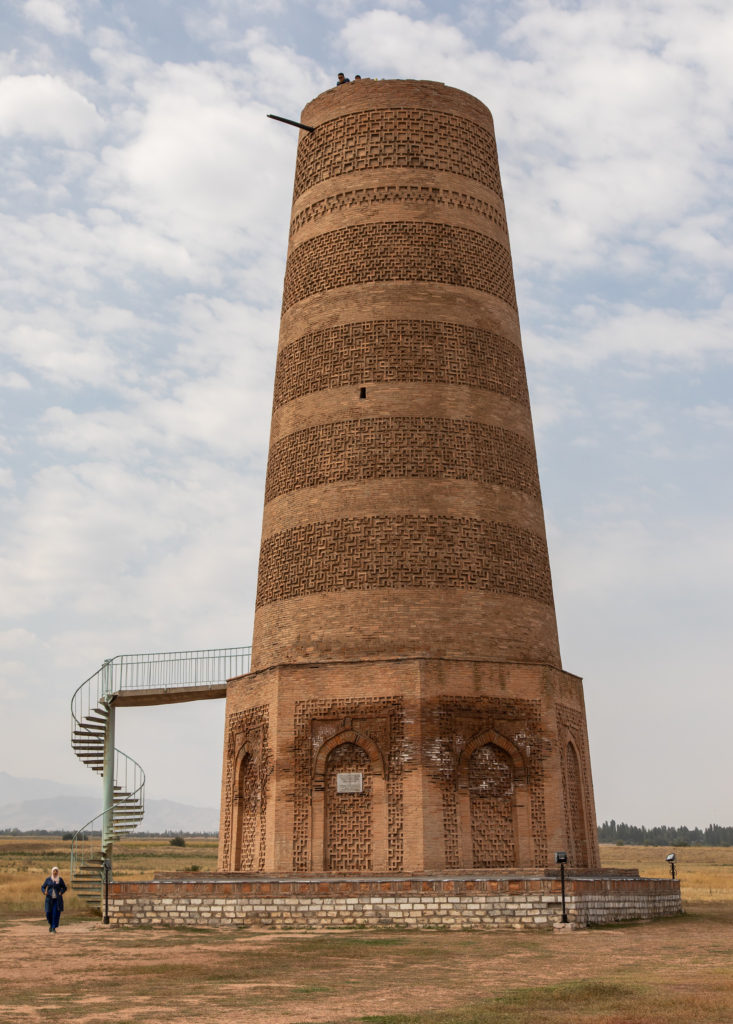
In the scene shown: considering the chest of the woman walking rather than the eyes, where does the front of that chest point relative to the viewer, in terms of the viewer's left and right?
facing the viewer
